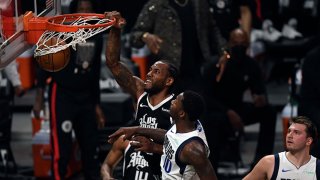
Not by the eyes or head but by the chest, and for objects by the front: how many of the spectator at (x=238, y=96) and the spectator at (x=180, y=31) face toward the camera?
2

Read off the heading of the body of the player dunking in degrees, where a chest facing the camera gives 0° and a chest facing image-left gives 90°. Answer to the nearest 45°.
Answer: approximately 45°

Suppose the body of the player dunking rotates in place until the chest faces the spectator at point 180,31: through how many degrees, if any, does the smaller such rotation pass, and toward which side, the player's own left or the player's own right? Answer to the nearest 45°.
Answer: approximately 135° to the player's own right

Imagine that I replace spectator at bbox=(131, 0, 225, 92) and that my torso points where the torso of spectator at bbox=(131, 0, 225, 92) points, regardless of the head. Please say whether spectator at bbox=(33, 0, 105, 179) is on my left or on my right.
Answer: on my right
